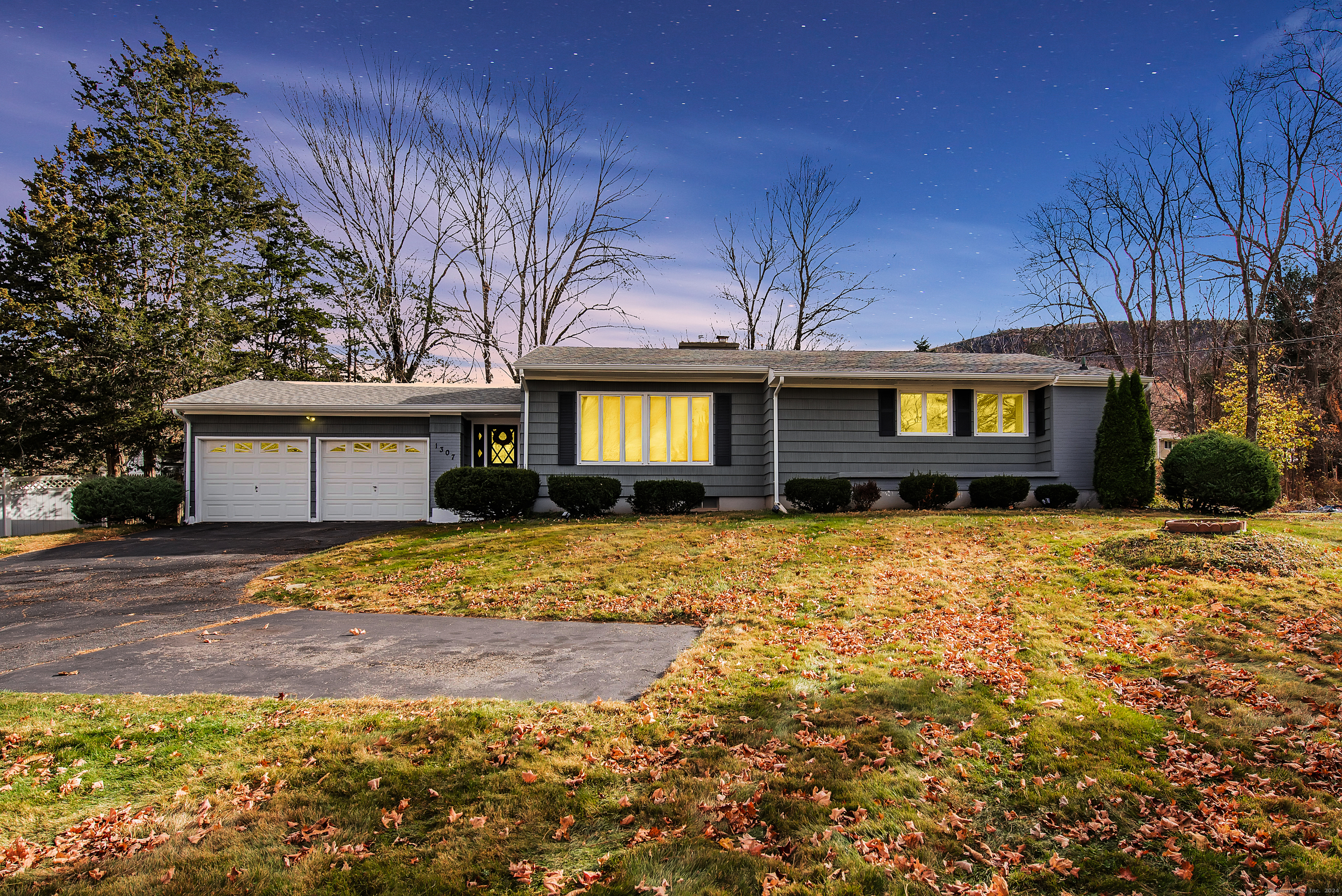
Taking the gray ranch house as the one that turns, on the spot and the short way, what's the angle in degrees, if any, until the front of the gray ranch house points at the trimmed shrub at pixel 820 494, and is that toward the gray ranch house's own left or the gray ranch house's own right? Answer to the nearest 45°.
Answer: approximately 45° to the gray ranch house's own left

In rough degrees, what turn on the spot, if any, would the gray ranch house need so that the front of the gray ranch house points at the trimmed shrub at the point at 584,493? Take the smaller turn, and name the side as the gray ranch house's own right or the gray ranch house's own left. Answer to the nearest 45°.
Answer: approximately 45° to the gray ranch house's own right

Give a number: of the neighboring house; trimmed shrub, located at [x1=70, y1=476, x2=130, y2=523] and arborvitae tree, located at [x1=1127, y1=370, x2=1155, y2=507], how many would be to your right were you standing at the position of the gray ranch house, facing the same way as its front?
1

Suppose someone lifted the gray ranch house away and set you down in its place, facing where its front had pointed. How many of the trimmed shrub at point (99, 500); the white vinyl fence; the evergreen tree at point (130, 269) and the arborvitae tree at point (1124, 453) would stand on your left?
1

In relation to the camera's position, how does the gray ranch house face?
facing the viewer

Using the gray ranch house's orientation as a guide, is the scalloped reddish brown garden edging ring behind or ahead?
ahead

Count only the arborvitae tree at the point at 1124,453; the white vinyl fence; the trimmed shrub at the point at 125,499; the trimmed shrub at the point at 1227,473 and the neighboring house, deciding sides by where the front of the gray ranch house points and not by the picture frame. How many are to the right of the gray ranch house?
2

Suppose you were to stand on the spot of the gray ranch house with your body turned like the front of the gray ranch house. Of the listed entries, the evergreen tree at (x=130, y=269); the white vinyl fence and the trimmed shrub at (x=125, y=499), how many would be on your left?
0

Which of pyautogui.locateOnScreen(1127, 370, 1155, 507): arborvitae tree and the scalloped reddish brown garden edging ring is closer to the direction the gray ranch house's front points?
the scalloped reddish brown garden edging ring

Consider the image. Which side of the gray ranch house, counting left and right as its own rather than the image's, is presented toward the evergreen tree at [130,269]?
right

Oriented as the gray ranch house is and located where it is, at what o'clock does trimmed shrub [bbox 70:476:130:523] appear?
The trimmed shrub is roughly at 3 o'clock from the gray ranch house.

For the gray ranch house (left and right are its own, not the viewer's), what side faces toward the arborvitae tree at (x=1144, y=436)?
left

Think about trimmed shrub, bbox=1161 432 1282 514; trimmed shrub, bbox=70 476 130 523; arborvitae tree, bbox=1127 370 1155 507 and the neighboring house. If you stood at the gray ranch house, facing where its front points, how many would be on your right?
1

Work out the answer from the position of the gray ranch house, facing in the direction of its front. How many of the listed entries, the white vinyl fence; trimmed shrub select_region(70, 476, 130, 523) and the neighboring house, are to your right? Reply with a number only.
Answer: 2

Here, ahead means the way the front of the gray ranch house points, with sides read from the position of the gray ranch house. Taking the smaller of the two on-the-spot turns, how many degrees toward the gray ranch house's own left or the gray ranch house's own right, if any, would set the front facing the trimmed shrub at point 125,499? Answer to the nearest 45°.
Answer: approximately 90° to the gray ranch house's own right

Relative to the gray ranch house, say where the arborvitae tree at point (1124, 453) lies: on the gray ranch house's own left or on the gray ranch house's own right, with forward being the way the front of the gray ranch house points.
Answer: on the gray ranch house's own left
